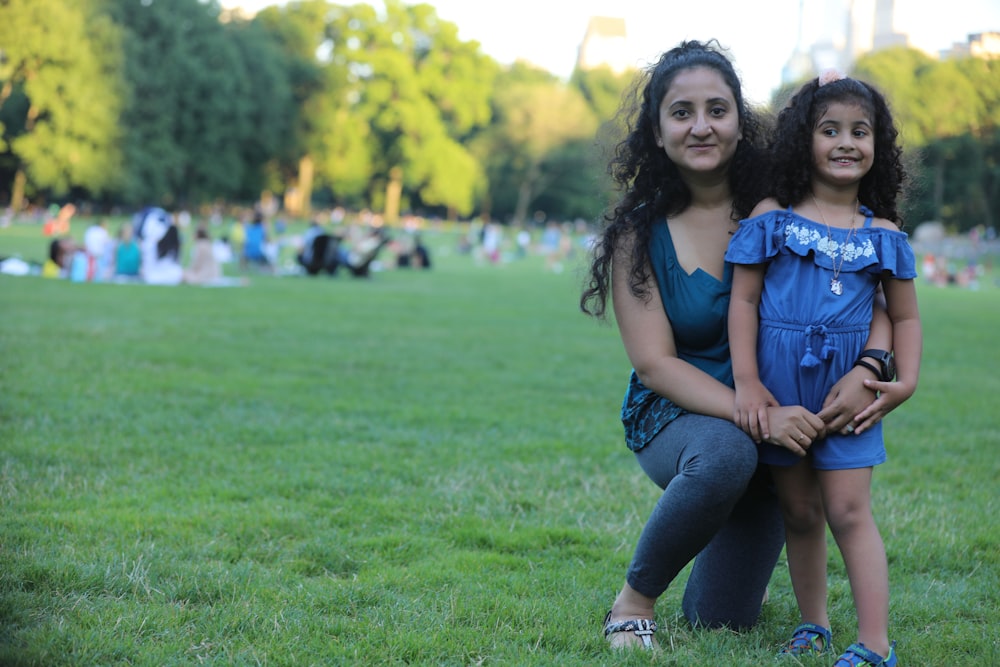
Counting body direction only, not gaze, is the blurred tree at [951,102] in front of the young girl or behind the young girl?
behind

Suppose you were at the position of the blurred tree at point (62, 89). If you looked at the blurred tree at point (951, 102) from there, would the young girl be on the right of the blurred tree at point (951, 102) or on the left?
right

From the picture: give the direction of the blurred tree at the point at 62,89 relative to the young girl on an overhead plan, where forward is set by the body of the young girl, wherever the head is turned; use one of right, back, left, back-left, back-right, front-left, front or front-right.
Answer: back-right

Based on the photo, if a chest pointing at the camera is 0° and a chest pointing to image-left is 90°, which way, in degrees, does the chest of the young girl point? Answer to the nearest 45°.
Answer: approximately 0°
